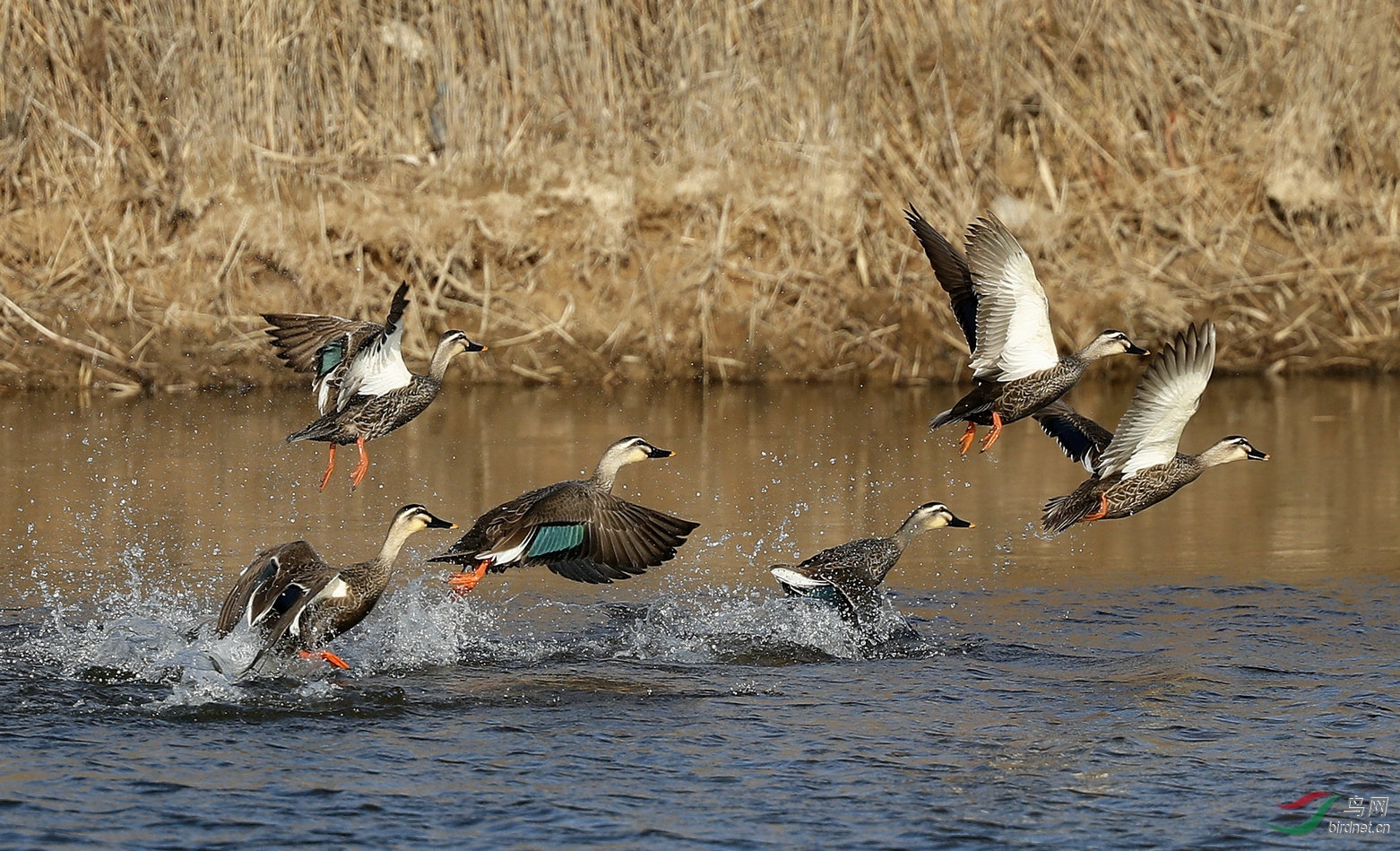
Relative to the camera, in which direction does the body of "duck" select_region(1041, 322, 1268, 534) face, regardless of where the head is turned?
to the viewer's right

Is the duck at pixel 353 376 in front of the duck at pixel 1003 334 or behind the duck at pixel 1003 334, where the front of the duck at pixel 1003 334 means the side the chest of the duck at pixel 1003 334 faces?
behind

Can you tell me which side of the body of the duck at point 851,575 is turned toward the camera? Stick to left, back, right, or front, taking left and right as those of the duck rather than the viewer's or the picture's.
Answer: right

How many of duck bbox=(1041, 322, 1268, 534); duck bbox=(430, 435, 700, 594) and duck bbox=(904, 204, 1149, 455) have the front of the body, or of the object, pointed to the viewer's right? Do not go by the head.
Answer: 3

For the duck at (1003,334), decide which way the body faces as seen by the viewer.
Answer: to the viewer's right

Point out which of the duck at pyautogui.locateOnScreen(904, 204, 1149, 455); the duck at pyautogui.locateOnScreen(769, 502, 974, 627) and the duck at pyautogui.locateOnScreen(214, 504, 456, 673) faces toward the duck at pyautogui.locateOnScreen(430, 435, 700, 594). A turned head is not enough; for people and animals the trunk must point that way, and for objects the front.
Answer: the duck at pyautogui.locateOnScreen(214, 504, 456, 673)

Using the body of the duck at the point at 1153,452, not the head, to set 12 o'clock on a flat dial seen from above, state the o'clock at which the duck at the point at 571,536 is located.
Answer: the duck at the point at 571,536 is roughly at 5 o'clock from the duck at the point at 1153,452.

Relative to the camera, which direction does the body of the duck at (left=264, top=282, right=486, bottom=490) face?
to the viewer's right

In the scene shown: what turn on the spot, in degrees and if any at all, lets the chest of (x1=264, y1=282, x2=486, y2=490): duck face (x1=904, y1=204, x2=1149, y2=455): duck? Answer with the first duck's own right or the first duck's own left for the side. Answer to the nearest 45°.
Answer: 0° — it already faces it

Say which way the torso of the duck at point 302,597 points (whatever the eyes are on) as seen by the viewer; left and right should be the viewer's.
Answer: facing to the right of the viewer

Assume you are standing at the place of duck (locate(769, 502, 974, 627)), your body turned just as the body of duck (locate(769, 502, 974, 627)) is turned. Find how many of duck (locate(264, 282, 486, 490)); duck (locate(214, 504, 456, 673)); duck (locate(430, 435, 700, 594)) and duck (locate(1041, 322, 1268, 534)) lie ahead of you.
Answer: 1

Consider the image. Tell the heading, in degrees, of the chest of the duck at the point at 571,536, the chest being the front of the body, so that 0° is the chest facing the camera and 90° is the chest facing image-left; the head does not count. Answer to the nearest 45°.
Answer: approximately 270°

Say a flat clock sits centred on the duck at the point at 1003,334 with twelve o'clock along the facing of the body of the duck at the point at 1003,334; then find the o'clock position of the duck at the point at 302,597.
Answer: the duck at the point at 302,597 is roughly at 5 o'clock from the duck at the point at 1003,334.
